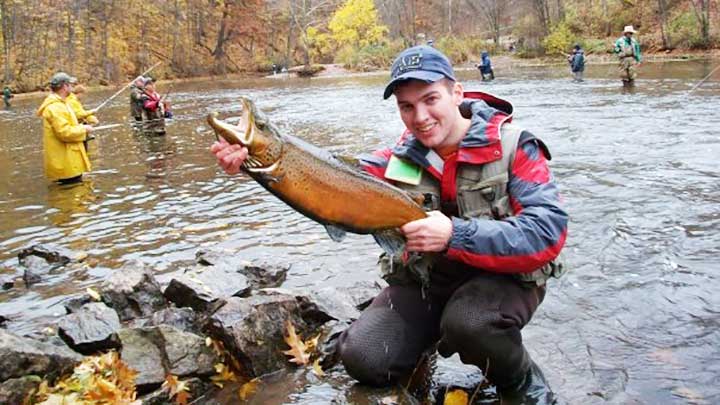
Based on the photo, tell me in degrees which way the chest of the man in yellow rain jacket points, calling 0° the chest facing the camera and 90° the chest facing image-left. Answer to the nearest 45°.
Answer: approximately 270°

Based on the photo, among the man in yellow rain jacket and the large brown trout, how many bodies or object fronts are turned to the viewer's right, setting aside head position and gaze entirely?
1

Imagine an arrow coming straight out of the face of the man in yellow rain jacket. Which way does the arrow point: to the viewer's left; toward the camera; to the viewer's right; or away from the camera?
to the viewer's right

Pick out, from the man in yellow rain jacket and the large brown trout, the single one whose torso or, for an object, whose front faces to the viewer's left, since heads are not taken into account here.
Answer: the large brown trout

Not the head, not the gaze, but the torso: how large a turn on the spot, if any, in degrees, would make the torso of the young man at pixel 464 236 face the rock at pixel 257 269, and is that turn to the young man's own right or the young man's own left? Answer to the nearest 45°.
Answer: approximately 90° to the young man's own right

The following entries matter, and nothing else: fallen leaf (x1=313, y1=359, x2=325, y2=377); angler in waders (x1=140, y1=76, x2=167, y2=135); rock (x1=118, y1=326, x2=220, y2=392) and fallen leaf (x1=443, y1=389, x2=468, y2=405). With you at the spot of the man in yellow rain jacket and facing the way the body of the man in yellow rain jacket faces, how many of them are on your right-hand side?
3

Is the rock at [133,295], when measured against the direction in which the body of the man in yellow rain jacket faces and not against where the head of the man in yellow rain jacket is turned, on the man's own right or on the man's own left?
on the man's own right

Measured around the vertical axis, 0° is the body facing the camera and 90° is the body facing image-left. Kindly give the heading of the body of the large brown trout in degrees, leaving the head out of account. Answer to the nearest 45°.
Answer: approximately 90°

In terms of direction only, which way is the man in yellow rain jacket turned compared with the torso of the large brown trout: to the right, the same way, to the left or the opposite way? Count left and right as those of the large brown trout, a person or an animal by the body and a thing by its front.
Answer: the opposite way
